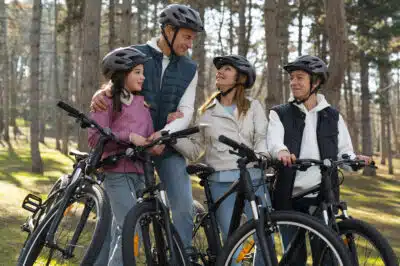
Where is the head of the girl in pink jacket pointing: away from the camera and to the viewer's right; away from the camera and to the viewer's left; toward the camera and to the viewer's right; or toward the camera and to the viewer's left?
toward the camera and to the viewer's right

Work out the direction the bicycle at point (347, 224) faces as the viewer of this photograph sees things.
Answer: facing the viewer and to the right of the viewer

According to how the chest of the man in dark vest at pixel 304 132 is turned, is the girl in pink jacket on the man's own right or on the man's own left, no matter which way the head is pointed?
on the man's own right

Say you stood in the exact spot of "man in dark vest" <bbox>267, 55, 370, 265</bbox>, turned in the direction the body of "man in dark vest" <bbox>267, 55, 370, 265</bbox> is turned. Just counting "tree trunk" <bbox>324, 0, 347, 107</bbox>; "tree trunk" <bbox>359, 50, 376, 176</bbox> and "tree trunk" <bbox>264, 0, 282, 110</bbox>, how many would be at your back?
3

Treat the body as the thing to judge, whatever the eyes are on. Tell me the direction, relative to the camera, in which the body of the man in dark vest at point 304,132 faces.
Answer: toward the camera

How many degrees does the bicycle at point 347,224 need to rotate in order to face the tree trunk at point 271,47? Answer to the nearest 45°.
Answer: approximately 135° to its left

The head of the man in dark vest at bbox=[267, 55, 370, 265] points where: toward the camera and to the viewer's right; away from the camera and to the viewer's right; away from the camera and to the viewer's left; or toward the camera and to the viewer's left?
toward the camera and to the viewer's left

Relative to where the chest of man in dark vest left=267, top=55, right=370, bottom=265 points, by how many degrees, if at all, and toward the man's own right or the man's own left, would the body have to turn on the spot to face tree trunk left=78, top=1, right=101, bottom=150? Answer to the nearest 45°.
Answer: approximately 135° to the man's own right

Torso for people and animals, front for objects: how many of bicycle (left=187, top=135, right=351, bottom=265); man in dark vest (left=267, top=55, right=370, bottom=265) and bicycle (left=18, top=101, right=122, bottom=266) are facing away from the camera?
0

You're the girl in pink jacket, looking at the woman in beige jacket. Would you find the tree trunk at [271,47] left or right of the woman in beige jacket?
left

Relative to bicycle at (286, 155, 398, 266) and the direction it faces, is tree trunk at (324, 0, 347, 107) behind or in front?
behind
